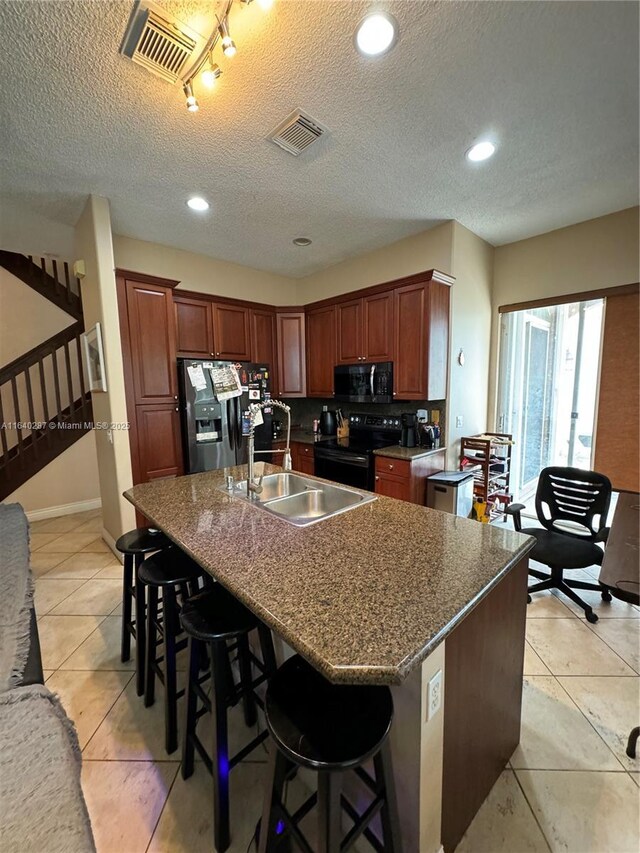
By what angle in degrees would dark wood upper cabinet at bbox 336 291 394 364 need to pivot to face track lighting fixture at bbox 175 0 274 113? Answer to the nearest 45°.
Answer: approximately 45° to its left

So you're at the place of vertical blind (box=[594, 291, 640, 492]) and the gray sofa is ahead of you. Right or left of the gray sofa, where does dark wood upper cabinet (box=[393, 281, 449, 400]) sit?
right

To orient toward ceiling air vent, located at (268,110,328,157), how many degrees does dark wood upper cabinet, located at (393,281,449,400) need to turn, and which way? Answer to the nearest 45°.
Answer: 0° — it already faces it

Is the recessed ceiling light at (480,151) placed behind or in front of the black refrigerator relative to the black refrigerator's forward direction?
in front

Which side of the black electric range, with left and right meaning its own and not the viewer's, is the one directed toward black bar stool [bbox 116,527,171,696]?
front

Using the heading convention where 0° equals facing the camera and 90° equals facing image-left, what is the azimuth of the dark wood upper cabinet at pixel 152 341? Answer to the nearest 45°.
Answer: approximately 315°

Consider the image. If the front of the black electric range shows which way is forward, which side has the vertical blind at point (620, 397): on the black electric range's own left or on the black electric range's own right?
on the black electric range's own left
